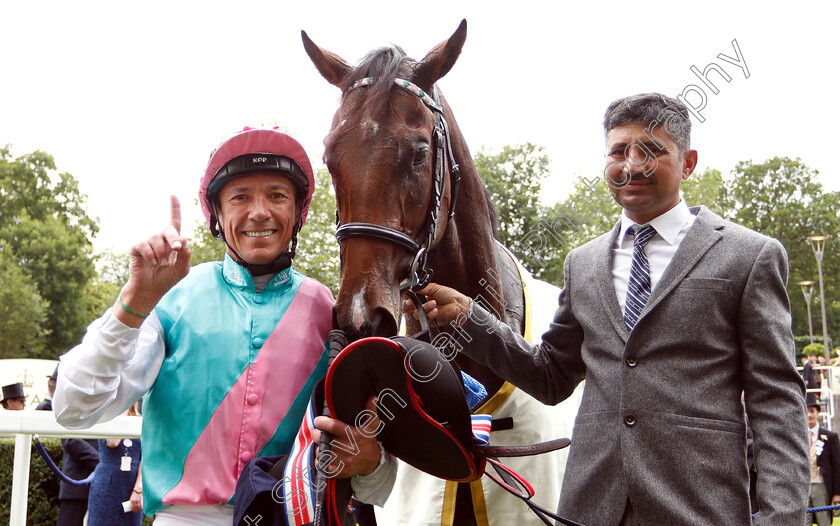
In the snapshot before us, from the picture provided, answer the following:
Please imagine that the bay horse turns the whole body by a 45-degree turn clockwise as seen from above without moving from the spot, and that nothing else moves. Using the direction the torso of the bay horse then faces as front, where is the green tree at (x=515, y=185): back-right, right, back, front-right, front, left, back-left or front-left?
right

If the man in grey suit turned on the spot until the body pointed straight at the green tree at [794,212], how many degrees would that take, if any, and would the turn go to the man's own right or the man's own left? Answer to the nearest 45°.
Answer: approximately 135° to the man's own right

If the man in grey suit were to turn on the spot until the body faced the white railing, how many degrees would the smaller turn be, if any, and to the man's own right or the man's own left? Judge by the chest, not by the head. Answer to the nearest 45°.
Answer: approximately 45° to the man's own right

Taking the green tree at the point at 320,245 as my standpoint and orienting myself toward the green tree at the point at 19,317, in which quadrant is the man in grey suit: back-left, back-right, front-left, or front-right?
back-left

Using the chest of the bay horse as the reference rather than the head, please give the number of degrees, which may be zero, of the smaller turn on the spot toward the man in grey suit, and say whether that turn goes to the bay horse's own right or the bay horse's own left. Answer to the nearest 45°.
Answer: approximately 90° to the bay horse's own left

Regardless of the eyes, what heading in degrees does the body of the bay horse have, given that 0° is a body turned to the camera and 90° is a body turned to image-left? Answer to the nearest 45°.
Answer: approximately 45°

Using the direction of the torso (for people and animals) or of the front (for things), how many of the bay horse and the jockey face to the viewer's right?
0

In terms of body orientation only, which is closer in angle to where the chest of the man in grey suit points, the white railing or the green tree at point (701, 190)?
the white railing

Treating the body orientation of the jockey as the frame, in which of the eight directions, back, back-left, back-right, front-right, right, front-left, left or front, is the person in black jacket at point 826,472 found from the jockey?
back-left

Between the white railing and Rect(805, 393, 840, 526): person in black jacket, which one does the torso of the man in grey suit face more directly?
the white railing
